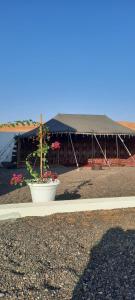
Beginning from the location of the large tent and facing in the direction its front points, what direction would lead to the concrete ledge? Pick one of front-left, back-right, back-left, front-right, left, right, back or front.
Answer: front

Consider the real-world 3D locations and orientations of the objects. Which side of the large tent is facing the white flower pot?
front

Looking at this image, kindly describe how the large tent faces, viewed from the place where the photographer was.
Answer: facing the viewer
